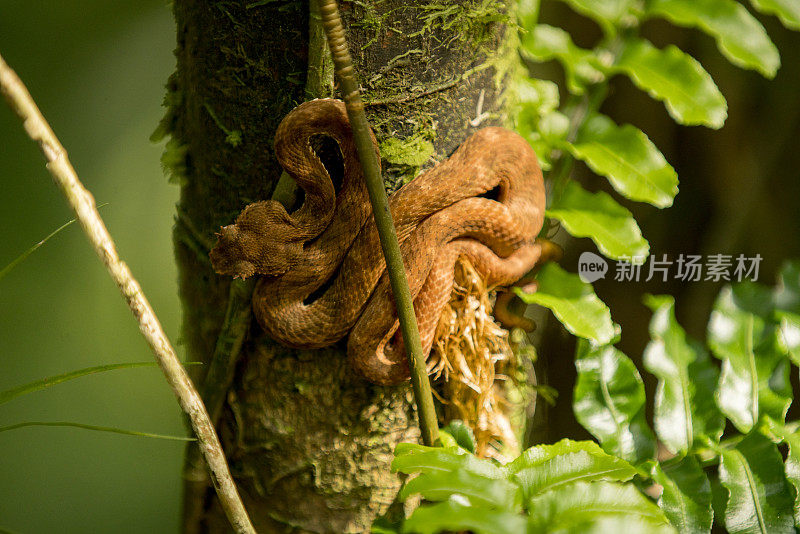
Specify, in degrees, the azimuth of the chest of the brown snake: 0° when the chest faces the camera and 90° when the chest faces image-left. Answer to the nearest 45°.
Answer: approximately 90°
